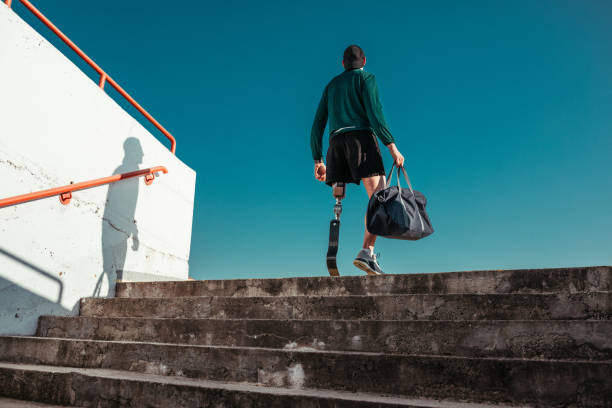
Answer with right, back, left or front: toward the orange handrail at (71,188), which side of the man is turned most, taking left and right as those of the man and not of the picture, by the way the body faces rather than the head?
left

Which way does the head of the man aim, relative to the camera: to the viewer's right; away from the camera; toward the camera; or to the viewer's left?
away from the camera

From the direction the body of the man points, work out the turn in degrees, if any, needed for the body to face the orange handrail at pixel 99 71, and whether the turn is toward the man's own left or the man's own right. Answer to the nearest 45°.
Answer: approximately 90° to the man's own left

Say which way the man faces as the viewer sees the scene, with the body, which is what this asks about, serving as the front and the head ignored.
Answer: away from the camera
